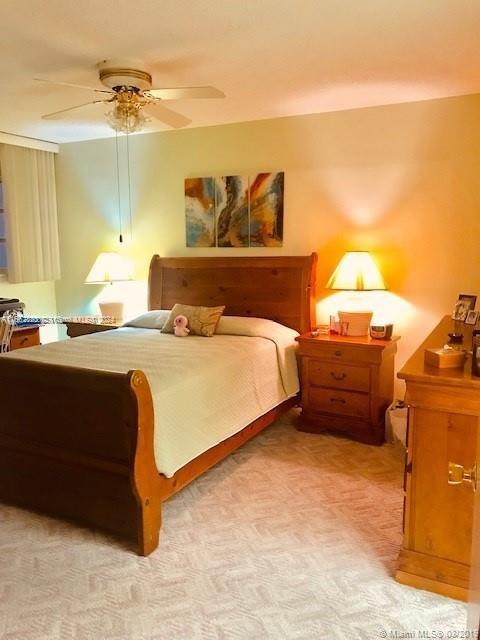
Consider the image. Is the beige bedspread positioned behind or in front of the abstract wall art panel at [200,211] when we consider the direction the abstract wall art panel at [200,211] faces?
in front

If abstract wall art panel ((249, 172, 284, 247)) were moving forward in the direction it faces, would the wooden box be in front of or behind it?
in front

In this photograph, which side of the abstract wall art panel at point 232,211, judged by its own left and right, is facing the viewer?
front

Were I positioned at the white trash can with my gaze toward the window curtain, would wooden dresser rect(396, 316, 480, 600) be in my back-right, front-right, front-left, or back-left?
back-left

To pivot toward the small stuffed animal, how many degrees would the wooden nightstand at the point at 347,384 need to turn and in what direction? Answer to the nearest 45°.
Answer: approximately 45° to its right

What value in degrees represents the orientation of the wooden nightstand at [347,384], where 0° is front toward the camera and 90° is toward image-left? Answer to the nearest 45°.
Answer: approximately 45°

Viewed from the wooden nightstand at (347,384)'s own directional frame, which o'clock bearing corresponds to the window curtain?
The window curtain is roughly at 2 o'clock from the wooden nightstand.

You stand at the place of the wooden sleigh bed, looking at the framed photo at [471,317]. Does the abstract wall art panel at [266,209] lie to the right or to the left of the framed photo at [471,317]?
left

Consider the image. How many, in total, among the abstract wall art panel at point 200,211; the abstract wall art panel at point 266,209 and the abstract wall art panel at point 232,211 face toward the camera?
3

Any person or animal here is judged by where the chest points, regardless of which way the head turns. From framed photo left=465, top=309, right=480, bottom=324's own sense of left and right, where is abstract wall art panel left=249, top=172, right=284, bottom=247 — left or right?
on its right

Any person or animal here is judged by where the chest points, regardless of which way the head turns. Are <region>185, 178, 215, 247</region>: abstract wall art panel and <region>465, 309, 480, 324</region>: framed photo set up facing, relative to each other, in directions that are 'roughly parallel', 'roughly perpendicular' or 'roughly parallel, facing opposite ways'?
roughly perpendicular
